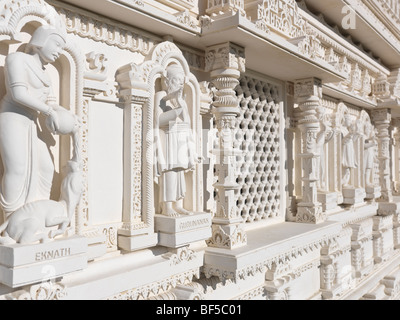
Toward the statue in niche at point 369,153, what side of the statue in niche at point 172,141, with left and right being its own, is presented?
left

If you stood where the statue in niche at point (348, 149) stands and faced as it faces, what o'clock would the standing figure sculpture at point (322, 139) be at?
The standing figure sculpture is roughly at 2 o'clock from the statue in niche.

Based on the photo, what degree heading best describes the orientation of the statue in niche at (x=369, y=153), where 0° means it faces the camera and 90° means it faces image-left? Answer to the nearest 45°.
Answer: approximately 315°

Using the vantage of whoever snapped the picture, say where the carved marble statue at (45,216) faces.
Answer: facing to the right of the viewer

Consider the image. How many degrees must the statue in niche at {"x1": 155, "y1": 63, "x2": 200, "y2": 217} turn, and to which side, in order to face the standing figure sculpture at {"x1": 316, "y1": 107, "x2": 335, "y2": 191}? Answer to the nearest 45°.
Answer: approximately 90° to its left

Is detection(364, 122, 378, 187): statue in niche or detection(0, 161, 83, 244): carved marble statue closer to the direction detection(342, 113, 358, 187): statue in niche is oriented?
the carved marble statue

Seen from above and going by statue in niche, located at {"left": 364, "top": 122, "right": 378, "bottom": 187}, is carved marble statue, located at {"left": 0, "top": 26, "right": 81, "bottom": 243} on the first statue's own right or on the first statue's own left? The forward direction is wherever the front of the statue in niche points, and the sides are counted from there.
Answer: on the first statue's own right

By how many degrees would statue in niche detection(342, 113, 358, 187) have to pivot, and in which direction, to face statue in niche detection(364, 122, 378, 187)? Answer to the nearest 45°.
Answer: approximately 135° to its left
